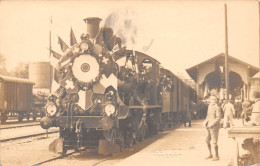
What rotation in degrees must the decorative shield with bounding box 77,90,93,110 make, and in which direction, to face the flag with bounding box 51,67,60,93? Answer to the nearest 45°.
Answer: approximately 90° to its right

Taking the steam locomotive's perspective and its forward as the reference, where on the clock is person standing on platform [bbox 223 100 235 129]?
The person standing on platform is roughly at 8 o'clock from the steam locomotive.

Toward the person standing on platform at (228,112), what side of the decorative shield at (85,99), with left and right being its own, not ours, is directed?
back

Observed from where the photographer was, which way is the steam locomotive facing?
facing the viewer and to the left of the viewer

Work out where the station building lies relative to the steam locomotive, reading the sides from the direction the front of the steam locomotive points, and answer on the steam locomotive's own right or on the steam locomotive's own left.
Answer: on the steam locomotive's own left

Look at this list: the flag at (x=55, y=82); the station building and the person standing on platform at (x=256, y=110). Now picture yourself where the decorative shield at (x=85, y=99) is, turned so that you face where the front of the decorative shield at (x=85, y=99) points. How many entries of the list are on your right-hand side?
1
